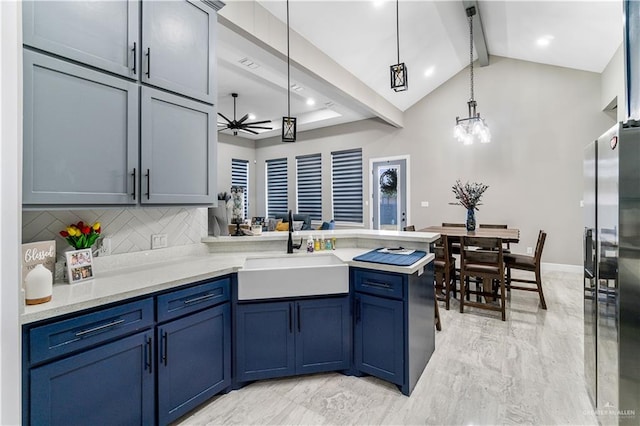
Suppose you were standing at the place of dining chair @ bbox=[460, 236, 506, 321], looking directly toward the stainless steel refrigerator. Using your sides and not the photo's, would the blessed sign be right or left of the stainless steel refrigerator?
right

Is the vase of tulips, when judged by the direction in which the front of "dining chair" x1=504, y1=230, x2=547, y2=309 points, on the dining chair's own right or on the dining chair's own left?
on the dining chair's own left

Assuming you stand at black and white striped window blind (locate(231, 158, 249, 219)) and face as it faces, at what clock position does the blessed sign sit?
The blessed sign is roughly at 2 o'clock from the black and white striped window blind.

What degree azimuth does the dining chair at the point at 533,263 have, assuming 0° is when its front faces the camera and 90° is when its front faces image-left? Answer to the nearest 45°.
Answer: approximately 90°

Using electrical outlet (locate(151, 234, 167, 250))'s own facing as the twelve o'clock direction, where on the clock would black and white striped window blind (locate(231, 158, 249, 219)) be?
The black and white striped window blind is roughly at 8 o'clock from the electrical outlet.
